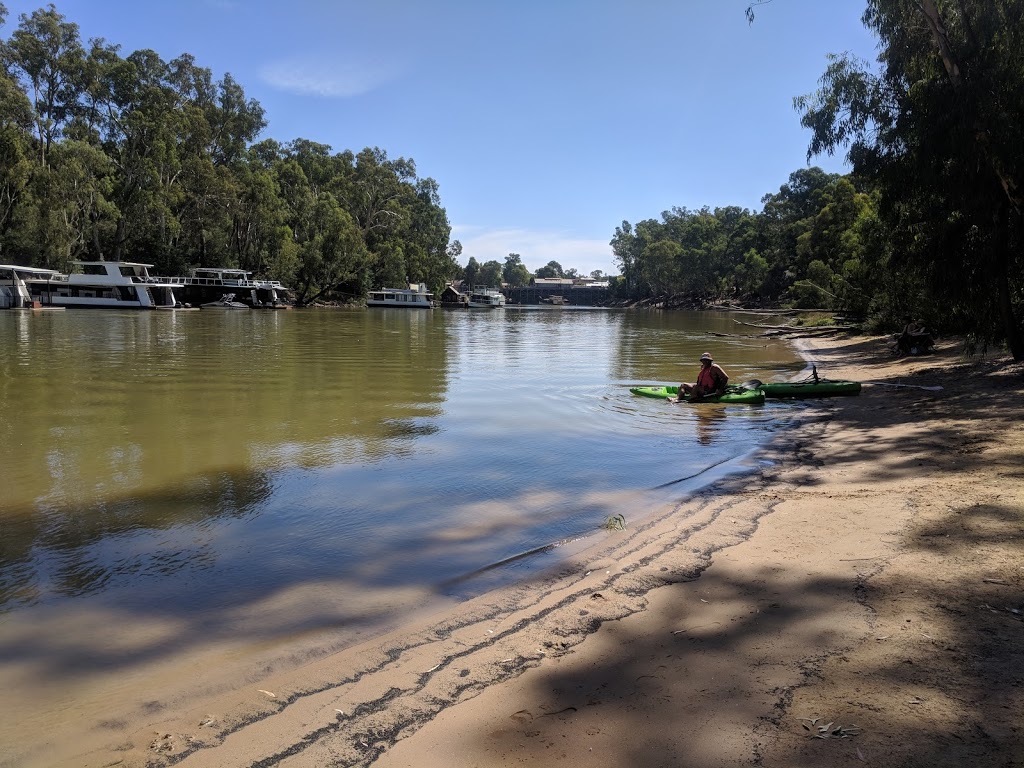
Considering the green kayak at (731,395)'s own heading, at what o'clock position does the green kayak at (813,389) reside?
the green kayak at (813,389) is roughly at 5 o'clock from the green kayak at (731,395).

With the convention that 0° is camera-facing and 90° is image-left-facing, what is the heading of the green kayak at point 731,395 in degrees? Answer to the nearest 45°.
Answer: approximately 90°
